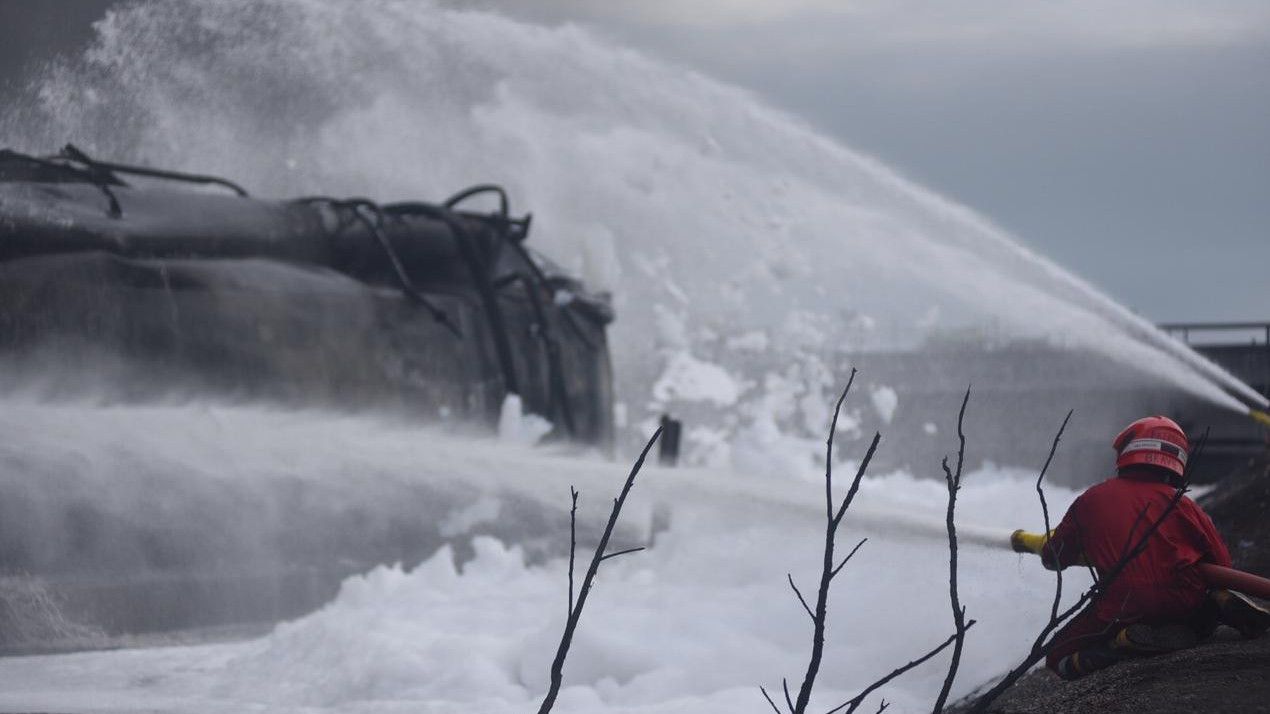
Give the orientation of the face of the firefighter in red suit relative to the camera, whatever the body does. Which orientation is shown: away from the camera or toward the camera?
away from the camera

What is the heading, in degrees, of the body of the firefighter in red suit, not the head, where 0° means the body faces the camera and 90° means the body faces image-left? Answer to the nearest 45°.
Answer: approximately 135°

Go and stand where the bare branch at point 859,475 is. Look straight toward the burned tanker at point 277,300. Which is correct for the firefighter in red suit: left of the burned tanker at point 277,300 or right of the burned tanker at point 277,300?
right

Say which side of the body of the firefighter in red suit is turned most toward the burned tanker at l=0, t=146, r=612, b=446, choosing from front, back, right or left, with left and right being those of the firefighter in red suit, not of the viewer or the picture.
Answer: front

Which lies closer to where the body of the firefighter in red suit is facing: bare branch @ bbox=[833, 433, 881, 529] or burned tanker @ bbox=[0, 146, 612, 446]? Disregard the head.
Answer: the burned tanker

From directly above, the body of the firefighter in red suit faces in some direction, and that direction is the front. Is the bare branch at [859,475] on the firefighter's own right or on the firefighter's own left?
on the firefighter's own left
